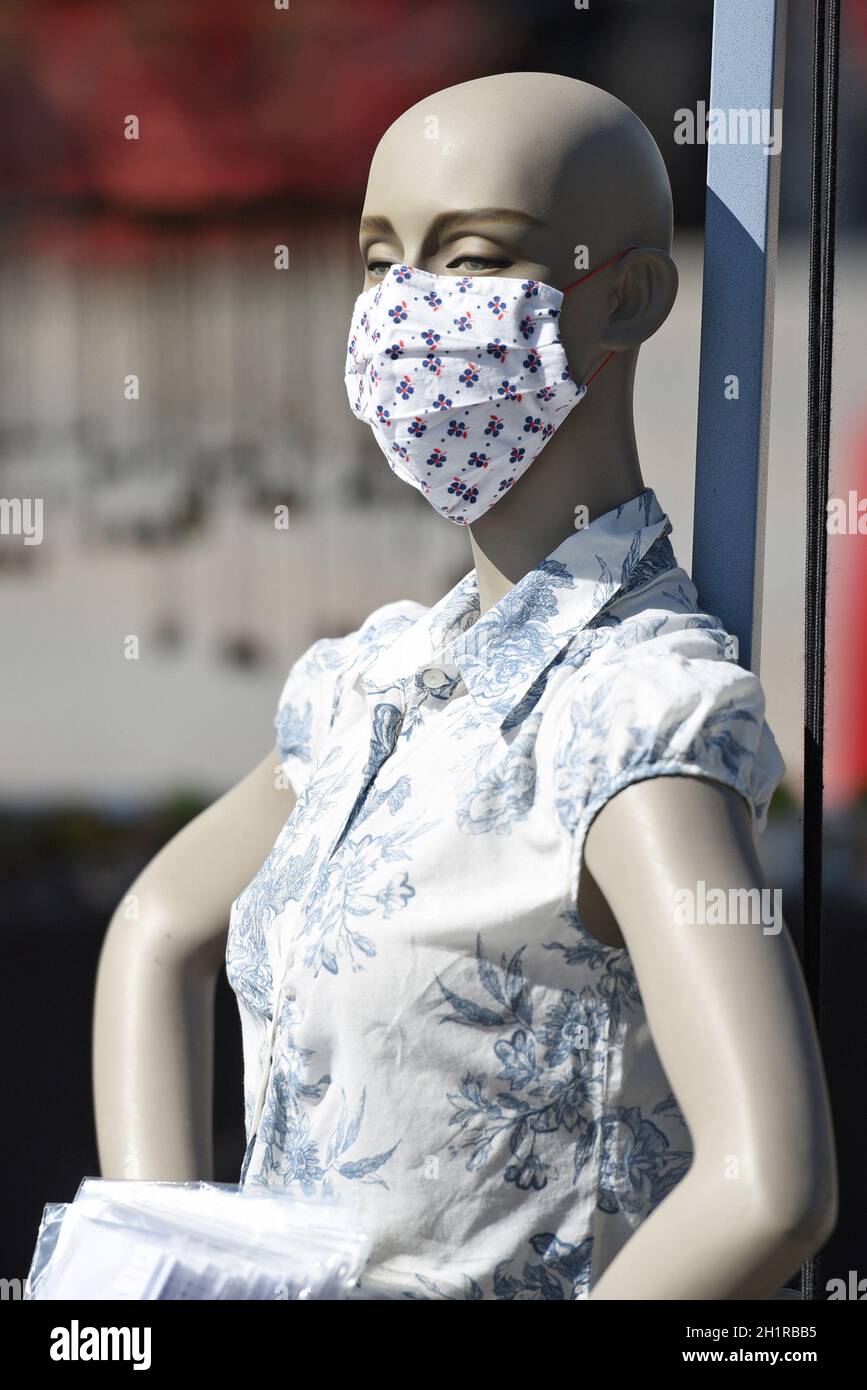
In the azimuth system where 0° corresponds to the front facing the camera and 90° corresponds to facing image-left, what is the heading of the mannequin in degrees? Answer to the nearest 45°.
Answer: approximately 45°
